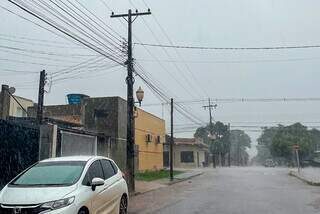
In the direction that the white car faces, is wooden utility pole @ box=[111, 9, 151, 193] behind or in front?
behind

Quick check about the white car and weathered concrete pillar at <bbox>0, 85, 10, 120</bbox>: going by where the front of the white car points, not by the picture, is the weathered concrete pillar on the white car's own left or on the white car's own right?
on the white car's own right

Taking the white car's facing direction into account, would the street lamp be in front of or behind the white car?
behind

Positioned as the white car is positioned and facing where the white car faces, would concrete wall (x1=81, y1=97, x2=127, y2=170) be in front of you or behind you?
behind

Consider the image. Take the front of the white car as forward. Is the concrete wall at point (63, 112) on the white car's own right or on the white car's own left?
on the white car's own right

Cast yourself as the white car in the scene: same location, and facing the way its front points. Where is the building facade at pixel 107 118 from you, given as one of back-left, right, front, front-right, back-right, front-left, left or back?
back-right

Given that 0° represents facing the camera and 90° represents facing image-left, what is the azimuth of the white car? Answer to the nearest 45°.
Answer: approximately 45°
